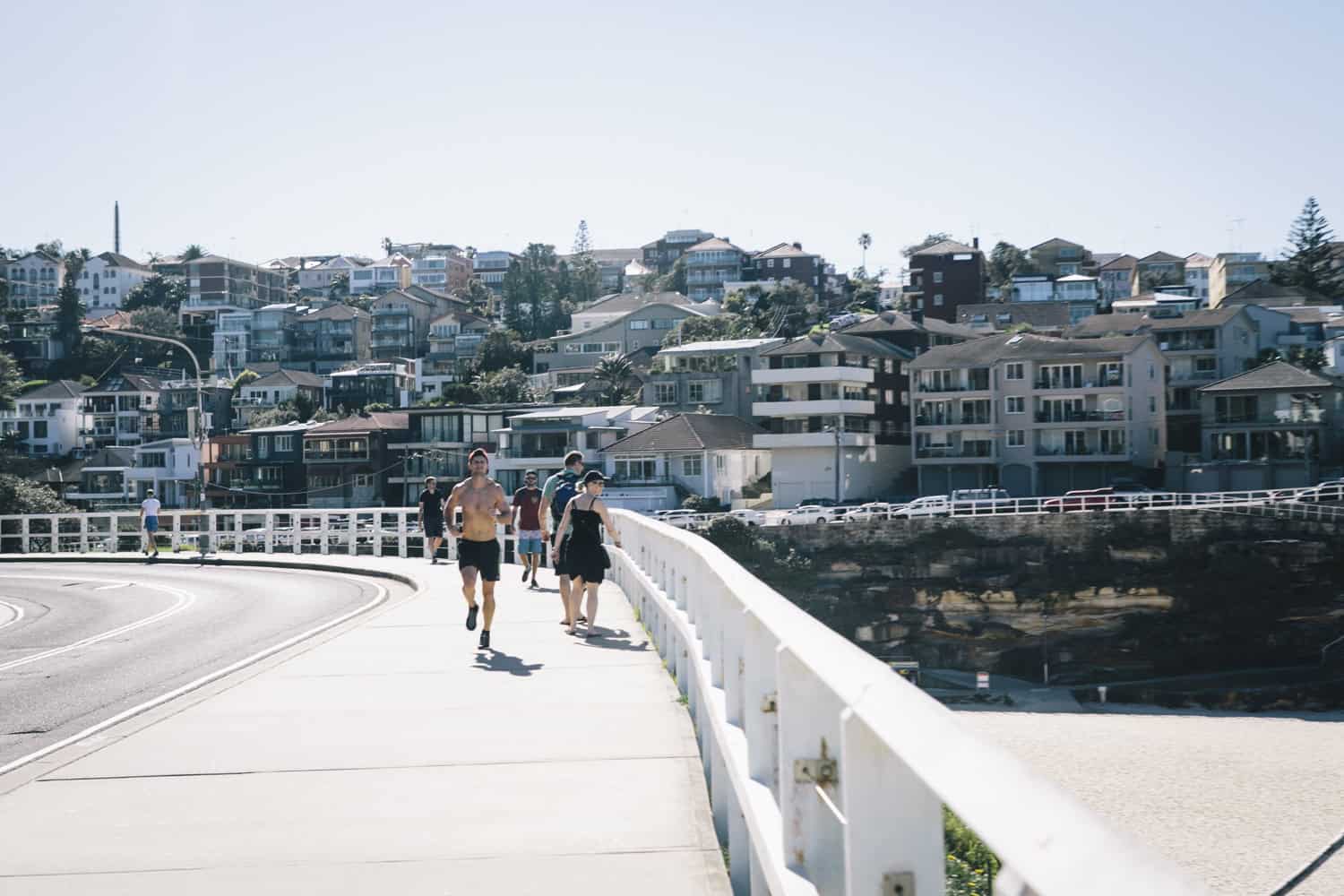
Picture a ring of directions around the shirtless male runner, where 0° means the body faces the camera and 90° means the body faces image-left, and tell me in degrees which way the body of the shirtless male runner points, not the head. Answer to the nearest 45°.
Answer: approximately 0°

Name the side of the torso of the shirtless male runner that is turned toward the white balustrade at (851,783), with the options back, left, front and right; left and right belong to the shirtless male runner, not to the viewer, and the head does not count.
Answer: front

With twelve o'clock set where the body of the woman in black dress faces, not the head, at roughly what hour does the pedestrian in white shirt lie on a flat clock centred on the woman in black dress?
The pedestrian in white shirt is roughly at 11 o'clock from the woman in black dress.

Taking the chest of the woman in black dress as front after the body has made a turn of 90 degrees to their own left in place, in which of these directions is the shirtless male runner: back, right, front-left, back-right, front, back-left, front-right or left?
front

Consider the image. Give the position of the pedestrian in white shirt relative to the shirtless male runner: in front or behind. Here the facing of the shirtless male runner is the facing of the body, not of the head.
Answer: behind

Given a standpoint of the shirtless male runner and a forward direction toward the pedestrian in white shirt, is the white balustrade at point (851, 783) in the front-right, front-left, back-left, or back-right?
back-left

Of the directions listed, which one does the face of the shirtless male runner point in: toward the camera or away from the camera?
toward the camera

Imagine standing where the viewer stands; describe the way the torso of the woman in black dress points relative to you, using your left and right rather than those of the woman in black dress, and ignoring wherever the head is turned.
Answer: facing away from the viewer
